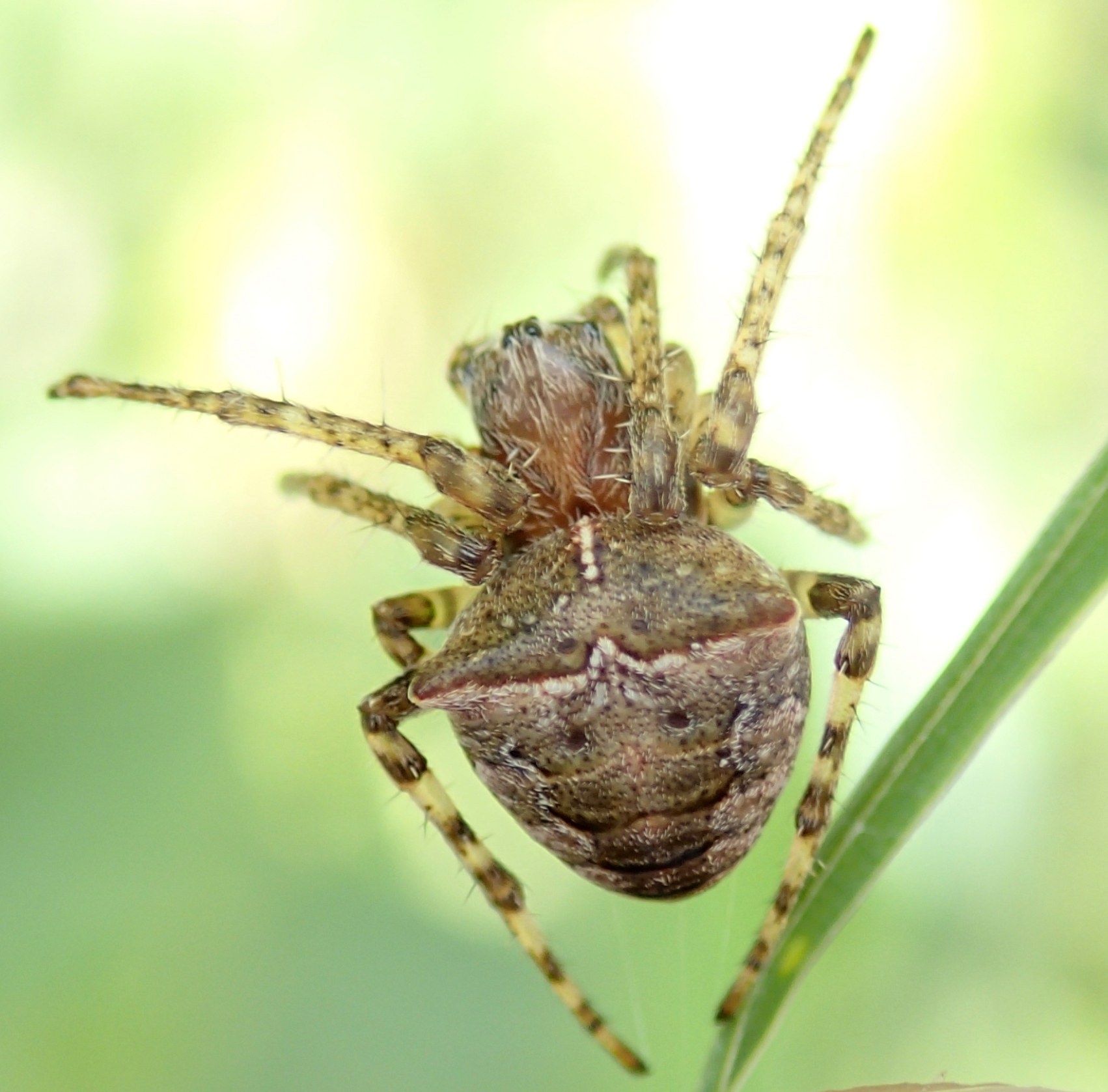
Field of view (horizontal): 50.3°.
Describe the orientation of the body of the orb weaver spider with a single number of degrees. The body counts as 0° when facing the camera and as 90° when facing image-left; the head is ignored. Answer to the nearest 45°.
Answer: approximately 180°
